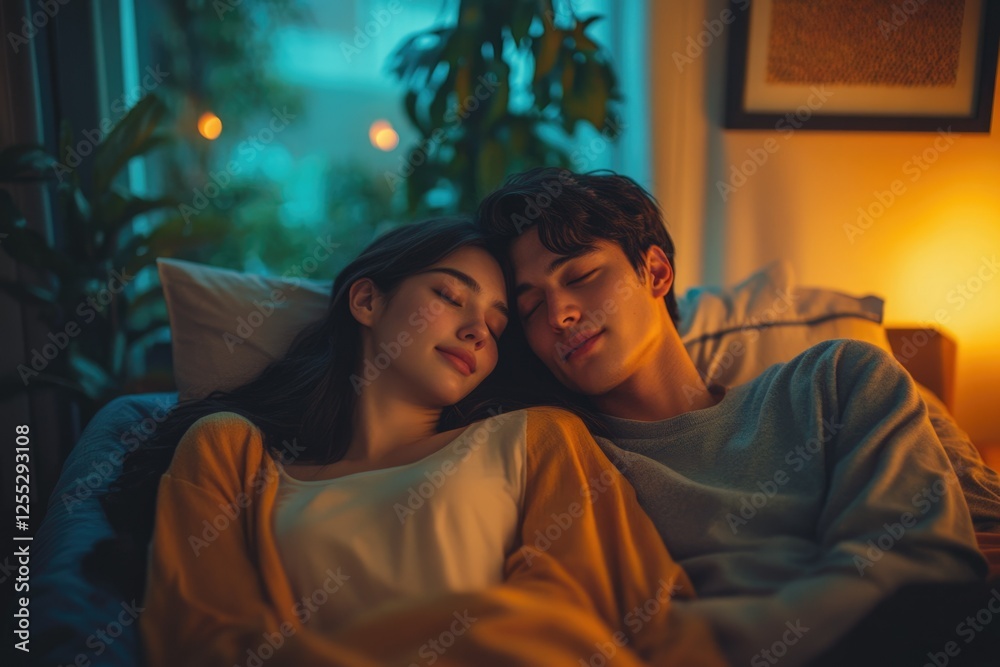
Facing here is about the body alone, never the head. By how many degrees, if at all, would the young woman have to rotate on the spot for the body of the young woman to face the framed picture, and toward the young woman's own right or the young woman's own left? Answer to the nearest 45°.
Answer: approximately 135° to the young woman's own left

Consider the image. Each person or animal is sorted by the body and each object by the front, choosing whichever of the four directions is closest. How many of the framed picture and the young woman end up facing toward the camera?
2

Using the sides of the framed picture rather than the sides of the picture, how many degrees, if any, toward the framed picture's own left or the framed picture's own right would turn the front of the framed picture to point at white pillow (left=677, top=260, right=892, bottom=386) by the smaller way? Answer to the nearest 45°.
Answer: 0° — it already faces it

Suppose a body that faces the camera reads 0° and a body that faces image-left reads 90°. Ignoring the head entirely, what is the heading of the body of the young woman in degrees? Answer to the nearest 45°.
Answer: approximately 0°

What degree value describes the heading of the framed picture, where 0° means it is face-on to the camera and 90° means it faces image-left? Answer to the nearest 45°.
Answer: approximately 0°

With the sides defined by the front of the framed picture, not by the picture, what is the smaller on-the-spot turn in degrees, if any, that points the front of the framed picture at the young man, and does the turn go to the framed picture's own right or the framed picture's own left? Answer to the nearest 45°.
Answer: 0° — it already faces them
